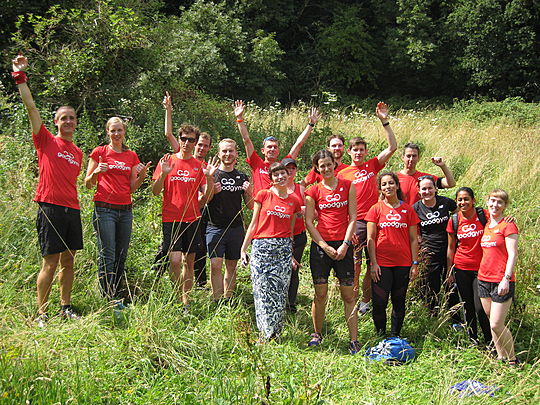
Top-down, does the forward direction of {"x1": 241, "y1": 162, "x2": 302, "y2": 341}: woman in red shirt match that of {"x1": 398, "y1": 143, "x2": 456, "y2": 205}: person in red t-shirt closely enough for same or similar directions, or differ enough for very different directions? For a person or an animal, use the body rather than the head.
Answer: same or similar directions

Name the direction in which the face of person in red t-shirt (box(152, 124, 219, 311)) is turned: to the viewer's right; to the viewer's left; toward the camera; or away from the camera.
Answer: toward the camera

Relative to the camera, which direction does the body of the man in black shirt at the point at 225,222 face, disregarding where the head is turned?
toward the camera

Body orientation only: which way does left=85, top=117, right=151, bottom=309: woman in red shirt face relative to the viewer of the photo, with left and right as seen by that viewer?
facing the viewer

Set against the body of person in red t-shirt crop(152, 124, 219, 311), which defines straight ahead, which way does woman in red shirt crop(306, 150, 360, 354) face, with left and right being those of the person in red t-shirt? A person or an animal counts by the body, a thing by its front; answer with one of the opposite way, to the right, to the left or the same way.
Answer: the same way

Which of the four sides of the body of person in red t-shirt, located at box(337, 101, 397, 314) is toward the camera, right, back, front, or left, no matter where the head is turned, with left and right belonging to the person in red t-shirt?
front

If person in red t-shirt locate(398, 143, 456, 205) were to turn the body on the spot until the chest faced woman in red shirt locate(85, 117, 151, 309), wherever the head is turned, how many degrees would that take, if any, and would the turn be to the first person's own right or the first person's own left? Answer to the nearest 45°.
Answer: approximately 45° to the first person's own right

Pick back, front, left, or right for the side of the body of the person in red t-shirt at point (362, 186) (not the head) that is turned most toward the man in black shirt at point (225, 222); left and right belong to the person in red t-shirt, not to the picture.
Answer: right

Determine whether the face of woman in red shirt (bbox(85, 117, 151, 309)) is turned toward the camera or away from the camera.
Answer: toward the camera

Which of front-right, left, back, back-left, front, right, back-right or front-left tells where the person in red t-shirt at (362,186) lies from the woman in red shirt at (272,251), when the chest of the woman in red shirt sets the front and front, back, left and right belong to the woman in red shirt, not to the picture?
back-left

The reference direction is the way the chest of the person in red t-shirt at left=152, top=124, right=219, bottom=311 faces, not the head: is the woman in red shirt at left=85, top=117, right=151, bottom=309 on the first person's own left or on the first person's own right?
on the first person's own right

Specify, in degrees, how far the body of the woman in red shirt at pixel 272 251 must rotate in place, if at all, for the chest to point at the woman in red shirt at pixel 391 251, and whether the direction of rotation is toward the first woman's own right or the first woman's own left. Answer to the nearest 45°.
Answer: approximately 90° to the first woman's own left

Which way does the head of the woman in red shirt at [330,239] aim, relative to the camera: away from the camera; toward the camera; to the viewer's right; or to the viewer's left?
toward the camera

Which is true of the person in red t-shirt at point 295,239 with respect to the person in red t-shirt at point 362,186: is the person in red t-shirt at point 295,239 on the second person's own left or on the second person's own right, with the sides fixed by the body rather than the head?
on the second person's own right
